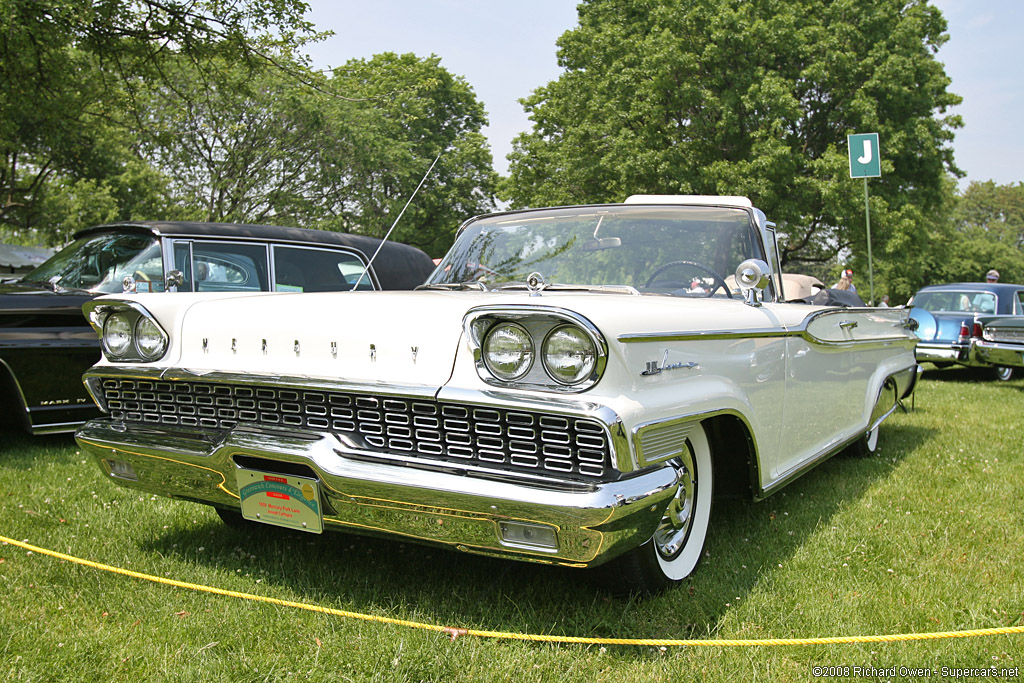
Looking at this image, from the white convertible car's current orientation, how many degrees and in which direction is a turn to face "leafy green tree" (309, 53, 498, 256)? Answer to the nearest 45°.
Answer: approximately 135° to its right

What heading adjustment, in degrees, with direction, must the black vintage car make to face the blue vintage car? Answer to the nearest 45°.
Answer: approximately 135° to its left

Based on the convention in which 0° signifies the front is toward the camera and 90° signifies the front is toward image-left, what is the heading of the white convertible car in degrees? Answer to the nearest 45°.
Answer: approximately 45°

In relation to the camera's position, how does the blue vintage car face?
facing away from the viewer and to the right of the viewer

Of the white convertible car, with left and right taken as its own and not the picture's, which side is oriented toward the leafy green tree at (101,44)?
right

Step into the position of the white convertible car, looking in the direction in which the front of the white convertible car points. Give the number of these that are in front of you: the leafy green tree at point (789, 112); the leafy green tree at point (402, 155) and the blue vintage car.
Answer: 0

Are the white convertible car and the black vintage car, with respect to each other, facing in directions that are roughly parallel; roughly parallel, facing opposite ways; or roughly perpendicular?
roughly parallel

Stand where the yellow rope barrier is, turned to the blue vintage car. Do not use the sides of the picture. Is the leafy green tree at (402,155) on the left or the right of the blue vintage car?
left

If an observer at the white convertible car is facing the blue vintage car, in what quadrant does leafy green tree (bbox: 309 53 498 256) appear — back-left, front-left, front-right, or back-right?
front-left

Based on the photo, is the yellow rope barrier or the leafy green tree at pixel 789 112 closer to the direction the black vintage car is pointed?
the yellow rope barrier

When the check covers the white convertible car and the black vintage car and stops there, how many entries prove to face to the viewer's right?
0

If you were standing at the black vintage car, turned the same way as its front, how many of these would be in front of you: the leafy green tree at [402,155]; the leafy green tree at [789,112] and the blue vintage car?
0

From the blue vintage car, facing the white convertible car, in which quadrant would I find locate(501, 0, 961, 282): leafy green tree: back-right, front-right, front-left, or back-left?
back-right

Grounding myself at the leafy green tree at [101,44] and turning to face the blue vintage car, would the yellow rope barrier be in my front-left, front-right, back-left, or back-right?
front-right
